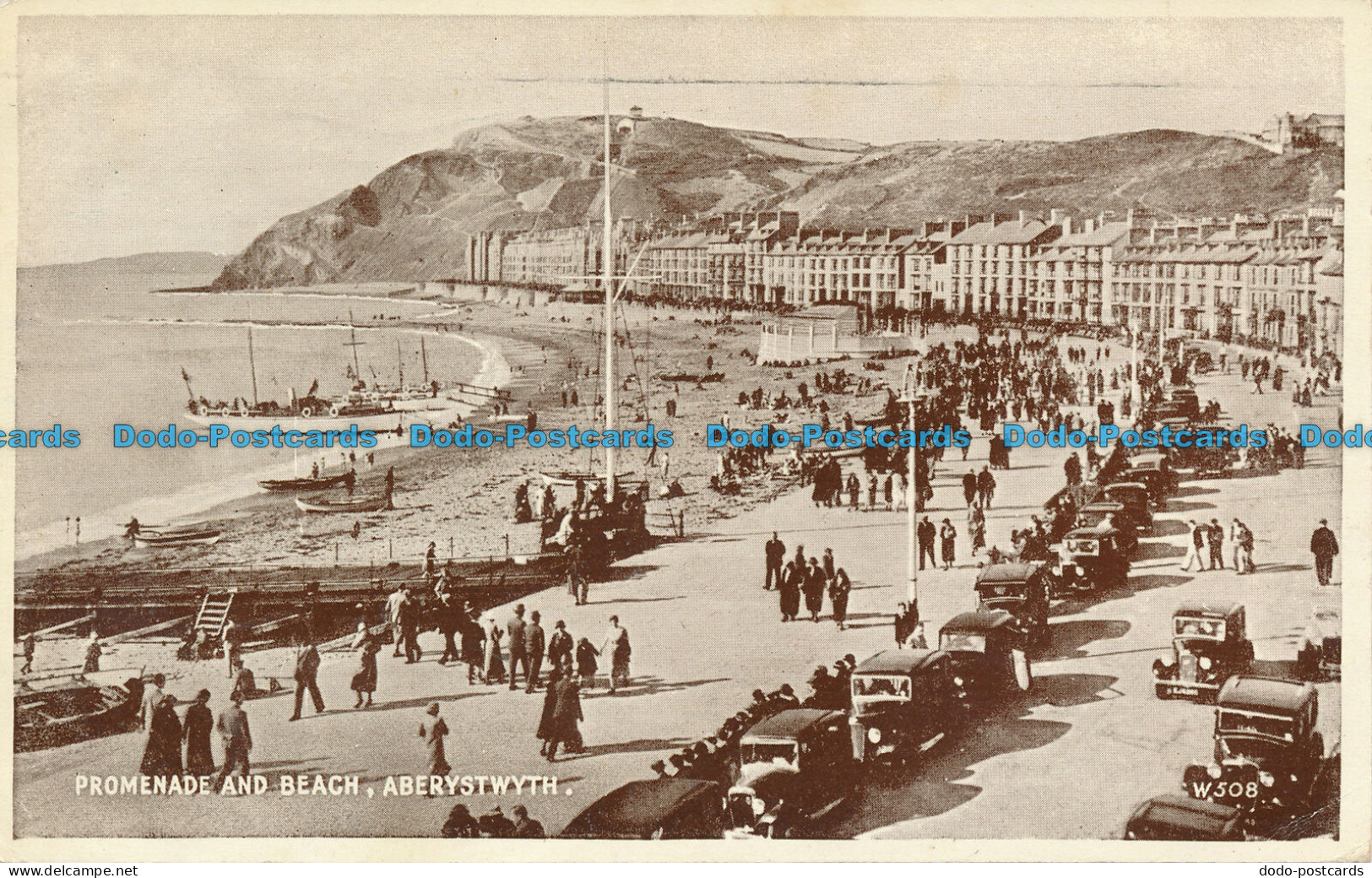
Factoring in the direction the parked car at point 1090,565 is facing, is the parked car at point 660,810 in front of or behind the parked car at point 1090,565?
in front

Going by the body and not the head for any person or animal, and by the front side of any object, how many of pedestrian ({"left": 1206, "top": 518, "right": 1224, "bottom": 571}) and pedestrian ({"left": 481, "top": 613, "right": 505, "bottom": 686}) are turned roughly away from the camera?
1

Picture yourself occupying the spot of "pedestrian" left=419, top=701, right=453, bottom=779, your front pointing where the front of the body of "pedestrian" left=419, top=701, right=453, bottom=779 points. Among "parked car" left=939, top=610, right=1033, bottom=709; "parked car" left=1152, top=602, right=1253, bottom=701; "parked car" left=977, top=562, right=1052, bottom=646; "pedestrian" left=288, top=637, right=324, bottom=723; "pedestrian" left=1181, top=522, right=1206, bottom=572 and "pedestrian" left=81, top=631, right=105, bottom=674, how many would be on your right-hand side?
4

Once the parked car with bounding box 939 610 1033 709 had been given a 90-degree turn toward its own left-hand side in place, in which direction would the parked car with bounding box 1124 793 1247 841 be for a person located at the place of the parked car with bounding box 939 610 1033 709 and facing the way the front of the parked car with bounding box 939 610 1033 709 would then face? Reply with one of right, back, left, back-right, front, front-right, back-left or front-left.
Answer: front

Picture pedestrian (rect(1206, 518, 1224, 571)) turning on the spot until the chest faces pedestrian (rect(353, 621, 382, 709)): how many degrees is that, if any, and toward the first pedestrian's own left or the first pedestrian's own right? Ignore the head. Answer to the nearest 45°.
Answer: approximately 45° to the first pedestrian's own right

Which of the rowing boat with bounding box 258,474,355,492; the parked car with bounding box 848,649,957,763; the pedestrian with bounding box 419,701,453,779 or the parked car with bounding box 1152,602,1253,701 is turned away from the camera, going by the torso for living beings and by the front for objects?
the pedestrian

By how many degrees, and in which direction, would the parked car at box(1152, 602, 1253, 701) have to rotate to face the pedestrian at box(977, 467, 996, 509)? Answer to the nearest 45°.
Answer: approximately 90° to its right

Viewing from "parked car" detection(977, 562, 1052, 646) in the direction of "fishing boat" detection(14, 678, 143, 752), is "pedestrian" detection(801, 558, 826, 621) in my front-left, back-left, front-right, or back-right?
front-right

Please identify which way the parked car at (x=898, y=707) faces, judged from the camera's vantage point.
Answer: facing the viewer and to the left of the viewer

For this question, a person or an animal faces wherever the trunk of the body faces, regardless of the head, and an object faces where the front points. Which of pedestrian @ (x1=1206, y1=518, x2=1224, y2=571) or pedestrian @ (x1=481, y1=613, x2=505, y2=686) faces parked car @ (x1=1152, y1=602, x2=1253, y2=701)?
pedestrian @ (x1=1206, y1=518, x2=1224, y2=571)
